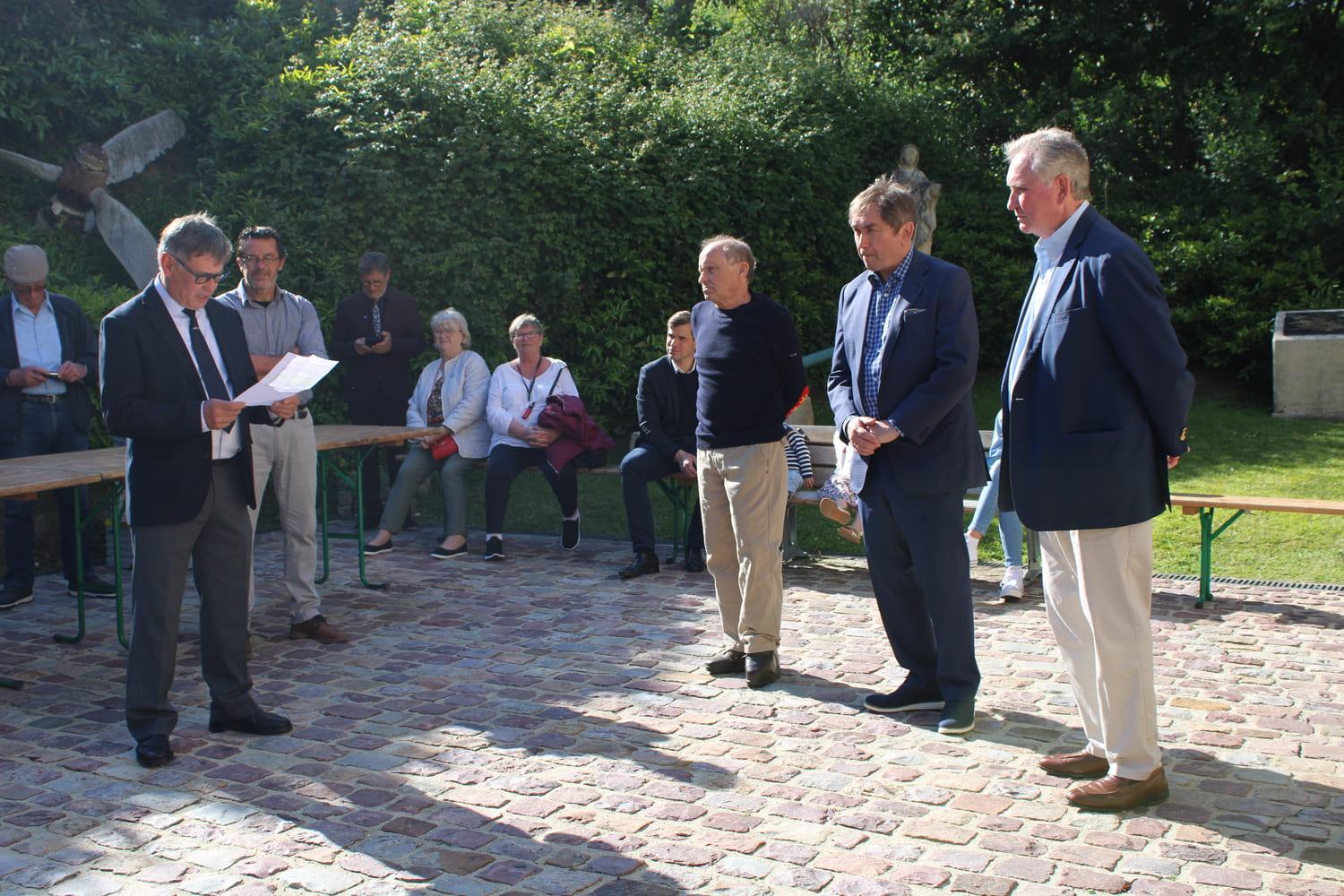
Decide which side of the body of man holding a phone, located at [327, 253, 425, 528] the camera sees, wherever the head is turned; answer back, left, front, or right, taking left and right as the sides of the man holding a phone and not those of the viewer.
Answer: front

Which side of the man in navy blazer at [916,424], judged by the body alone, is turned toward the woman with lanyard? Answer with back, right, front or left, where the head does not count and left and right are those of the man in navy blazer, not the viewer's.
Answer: right

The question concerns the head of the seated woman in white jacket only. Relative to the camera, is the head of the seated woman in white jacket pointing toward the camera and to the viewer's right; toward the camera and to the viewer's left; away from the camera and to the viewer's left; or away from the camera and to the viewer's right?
toward the camera and to the viewer's left

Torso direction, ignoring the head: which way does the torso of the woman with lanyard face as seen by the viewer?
toward the camera

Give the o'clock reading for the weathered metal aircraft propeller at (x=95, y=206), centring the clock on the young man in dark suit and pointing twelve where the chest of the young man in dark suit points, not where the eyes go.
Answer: The weathered metal aircraft propeller is roughly at 4 o'clock from the young man in dark suit.

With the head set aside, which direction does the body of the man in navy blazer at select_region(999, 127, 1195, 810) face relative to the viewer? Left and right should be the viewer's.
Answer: facing to the left of the viewer

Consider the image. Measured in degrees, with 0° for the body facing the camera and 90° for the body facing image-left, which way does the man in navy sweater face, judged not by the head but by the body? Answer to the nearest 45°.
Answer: approximately 45°

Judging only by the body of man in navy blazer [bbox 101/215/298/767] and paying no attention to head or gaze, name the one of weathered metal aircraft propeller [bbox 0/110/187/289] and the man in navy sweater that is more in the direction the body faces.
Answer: the man in navy sweater

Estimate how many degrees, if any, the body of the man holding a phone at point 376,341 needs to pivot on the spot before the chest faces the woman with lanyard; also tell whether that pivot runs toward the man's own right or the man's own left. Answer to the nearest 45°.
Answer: approximately 45° to the man's own left

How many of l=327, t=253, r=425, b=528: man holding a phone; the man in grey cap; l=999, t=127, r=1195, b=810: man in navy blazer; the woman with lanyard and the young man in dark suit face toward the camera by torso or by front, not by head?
4

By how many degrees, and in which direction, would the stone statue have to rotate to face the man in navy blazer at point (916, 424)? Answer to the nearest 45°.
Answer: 0° — it already faces them

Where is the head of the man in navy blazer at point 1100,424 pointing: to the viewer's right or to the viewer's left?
to the viewer's left

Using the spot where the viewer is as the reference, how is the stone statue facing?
facing the viewer

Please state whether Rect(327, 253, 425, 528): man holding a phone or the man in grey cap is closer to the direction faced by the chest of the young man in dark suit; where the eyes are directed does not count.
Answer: the man in grey cap

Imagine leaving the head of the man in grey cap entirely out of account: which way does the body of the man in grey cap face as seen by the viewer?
toward the camera
